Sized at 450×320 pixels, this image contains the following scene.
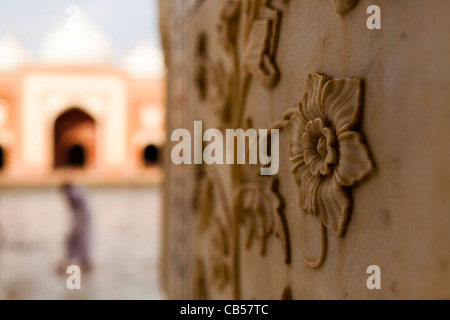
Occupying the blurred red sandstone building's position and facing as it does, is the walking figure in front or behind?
in front

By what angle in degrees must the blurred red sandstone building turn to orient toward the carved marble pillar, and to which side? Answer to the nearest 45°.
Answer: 0° — it already faces it

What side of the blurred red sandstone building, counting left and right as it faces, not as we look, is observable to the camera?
front
